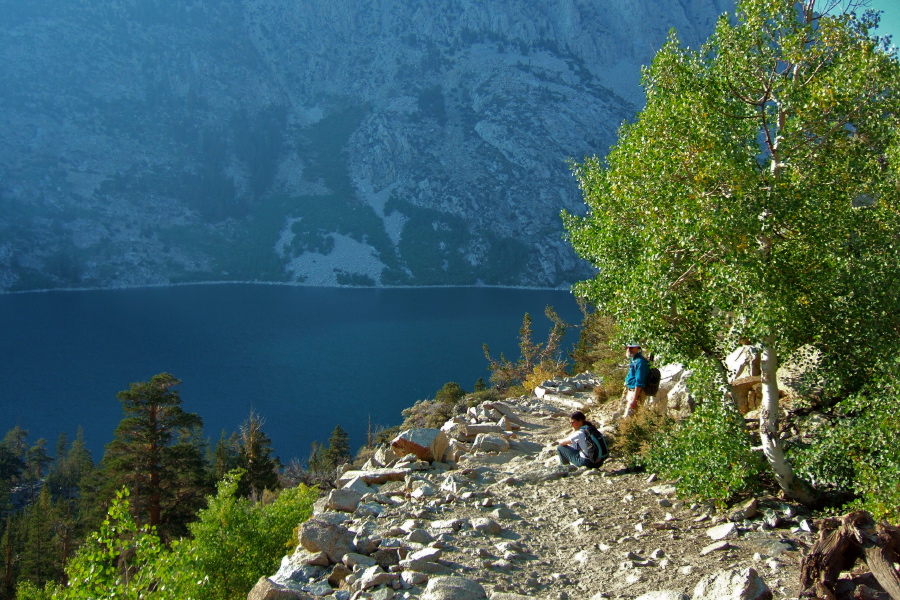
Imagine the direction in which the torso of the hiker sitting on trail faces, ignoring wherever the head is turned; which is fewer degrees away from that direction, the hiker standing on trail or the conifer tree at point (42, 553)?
the conifer tree

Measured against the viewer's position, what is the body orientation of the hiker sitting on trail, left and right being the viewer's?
facing to the left of the viewer

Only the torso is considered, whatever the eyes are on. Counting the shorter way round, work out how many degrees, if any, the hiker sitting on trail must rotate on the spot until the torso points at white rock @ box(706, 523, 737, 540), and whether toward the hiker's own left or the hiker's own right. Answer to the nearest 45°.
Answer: approximately 90° to the hiker's own left

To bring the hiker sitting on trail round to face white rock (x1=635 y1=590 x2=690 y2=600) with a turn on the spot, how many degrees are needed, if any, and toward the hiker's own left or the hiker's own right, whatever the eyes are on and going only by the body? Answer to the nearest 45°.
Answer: approximately 90° to the hiker's own left

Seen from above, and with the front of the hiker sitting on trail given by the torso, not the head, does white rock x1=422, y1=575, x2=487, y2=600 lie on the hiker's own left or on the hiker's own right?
on the hiker's own left

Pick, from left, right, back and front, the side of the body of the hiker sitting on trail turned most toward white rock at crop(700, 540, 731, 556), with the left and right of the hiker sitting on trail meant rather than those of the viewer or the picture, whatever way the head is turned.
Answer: left

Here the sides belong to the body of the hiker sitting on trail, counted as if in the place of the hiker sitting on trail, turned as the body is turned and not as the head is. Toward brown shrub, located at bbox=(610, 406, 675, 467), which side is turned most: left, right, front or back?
back

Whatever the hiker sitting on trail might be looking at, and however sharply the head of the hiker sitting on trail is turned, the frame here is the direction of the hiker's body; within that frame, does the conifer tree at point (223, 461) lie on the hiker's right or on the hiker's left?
on the hiker's right

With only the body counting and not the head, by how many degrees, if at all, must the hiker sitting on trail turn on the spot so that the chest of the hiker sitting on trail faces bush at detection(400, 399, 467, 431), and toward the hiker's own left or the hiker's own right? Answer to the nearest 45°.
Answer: approximately 90° to the hiker's own right

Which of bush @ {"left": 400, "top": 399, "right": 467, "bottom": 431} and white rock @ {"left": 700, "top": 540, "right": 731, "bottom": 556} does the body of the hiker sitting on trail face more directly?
the bush

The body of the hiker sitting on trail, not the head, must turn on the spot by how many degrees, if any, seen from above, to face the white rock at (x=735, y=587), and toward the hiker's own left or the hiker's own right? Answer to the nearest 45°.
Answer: approximately 90° to the hiker's own left

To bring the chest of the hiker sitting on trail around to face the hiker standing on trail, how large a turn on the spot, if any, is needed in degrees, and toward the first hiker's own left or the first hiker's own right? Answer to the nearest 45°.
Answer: approximately 135° to the first hiker's own right
